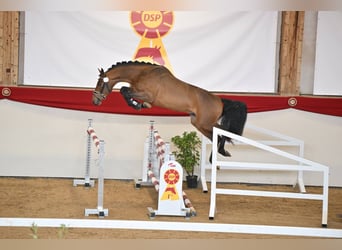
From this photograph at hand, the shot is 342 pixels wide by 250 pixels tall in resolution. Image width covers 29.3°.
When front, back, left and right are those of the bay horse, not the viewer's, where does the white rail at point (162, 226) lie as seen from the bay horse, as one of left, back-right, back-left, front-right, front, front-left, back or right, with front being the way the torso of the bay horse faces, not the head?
left

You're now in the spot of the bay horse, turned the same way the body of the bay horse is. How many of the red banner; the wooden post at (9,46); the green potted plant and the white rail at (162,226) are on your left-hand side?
1

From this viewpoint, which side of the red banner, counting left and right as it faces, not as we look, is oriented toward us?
front

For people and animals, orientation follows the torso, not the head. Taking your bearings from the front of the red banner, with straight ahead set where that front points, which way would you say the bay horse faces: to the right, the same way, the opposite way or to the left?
to the right

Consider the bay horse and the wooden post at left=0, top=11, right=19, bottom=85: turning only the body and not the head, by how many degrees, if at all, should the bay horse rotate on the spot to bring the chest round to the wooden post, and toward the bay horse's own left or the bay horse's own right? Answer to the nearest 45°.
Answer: approximately 45° to the bay horse's own right

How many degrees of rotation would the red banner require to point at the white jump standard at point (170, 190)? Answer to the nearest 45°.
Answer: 0° — it already faces it

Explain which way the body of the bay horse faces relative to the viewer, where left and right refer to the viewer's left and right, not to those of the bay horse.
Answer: facing to the left of the viewer

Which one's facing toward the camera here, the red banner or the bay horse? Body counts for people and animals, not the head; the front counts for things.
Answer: the red banner

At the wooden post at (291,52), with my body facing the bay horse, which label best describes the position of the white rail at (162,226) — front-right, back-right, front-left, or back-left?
front-left

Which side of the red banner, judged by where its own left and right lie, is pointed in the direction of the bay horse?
front

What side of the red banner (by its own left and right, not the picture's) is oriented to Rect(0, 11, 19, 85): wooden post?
right

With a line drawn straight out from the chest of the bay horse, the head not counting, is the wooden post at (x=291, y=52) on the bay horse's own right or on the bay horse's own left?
on the bay horse's own right
